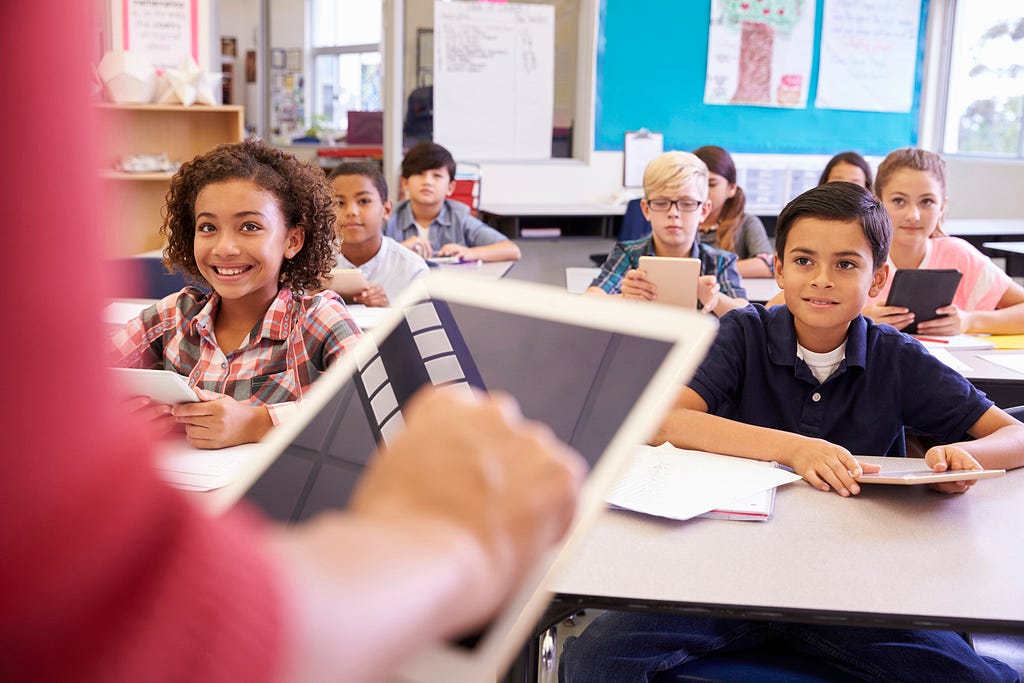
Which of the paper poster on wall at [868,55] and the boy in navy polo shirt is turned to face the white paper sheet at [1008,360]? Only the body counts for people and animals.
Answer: the paper poster on wall

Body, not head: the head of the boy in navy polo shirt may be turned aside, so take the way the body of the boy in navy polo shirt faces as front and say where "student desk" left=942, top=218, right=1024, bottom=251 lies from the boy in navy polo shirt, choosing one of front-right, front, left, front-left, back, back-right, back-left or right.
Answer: back

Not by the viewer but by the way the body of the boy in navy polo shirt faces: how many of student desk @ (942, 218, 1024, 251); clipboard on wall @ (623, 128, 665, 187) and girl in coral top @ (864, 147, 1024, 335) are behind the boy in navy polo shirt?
3

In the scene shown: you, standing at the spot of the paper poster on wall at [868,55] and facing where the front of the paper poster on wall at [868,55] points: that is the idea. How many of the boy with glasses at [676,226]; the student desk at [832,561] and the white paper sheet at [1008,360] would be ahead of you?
3

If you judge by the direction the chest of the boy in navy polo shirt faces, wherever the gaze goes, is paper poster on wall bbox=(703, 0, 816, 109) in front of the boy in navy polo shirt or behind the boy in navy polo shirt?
behind

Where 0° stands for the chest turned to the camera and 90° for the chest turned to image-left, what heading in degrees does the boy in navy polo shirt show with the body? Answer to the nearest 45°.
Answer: approximately 0°

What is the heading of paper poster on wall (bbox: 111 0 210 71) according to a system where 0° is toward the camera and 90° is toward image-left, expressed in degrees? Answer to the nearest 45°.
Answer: approximately 0°
